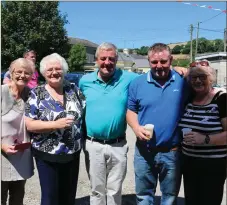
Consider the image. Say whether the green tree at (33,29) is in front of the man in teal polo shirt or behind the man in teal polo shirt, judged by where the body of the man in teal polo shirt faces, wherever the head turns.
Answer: behind

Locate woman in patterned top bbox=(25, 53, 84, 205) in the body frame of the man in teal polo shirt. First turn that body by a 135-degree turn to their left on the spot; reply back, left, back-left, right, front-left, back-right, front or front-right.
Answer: back

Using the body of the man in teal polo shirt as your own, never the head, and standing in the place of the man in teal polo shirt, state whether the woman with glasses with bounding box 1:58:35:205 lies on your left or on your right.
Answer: on your right

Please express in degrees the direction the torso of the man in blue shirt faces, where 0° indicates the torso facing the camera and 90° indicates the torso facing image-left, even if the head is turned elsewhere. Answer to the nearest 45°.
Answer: approximately 0°

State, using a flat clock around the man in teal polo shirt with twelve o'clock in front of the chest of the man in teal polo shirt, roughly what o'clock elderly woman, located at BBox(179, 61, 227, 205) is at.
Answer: The elderly woman is roughly at 10 o'clock from the man in teal polo shirt.

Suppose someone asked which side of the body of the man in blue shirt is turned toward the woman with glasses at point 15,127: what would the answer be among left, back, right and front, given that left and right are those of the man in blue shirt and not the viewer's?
right

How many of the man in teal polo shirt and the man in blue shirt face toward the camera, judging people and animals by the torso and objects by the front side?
2
